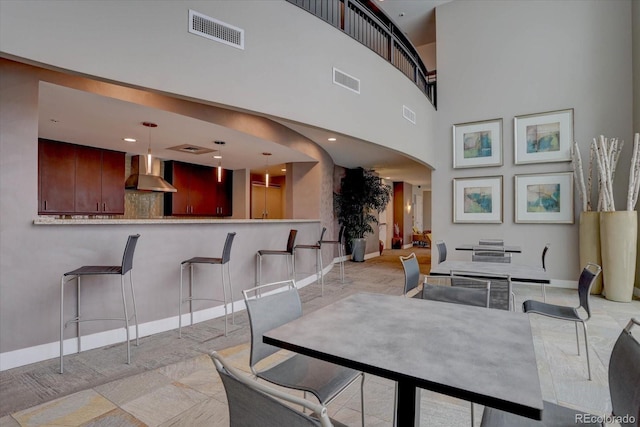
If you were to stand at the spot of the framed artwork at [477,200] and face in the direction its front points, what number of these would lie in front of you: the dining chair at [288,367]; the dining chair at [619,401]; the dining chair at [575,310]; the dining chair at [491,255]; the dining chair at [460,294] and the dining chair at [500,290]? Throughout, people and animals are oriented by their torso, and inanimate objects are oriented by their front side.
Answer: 6

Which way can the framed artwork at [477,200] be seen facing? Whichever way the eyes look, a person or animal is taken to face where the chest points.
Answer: toward the camera

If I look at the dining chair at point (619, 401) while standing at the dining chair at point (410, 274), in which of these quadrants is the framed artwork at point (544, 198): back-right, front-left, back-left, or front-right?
back-left

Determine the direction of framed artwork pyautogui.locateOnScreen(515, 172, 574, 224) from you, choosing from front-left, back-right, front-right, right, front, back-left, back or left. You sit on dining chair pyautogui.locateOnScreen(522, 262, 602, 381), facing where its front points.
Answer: right

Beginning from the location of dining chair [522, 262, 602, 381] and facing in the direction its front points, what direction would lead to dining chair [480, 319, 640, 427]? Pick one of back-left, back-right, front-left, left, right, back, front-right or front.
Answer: left

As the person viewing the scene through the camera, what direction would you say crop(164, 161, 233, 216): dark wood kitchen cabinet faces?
facing the viewer and to the right of the viewer

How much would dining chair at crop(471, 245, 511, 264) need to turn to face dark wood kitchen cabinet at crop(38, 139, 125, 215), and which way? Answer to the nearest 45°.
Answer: approximately 90° to its right

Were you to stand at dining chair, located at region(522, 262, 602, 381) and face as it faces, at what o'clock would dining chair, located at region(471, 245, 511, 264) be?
dining chair, located at region(471, 245, 511, 264) is roughly at 2 o'clock from dining chair, located at region(522, 262, 602, 381).

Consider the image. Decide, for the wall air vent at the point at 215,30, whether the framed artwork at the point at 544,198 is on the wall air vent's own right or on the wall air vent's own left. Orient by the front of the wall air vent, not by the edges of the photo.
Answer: on the wall air vent's own left

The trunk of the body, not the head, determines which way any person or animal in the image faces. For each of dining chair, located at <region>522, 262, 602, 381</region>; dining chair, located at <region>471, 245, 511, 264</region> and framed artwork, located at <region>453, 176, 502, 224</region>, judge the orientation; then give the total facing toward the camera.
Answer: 2

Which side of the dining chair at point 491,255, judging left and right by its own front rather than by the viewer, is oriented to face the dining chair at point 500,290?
front

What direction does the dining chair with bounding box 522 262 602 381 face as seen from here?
to the viewer's left

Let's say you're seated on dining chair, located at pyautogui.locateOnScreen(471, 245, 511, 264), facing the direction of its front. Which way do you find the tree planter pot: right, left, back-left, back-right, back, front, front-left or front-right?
back-right

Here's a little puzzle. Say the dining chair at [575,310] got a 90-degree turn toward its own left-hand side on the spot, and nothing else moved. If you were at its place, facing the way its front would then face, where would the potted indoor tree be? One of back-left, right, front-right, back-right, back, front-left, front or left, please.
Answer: back-right

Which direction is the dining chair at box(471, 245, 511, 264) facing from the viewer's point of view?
toward the camera

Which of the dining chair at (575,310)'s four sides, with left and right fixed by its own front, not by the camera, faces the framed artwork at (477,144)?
right
